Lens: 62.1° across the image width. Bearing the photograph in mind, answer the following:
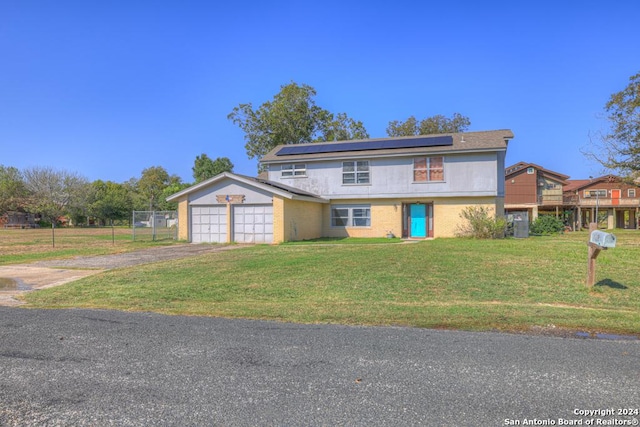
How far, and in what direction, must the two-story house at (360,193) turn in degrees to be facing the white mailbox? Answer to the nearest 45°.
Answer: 0° — it already faces it

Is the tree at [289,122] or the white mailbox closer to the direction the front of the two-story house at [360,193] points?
the white mailbox

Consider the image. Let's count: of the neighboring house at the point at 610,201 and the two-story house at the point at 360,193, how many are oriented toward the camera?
2

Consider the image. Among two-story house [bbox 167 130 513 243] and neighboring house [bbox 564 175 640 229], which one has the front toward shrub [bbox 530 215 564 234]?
the neighboring house

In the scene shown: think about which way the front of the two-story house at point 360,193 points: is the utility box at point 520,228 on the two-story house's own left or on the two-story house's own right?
on the two-story house's own left

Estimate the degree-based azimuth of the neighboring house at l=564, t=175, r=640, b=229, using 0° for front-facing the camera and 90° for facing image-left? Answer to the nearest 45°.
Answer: approximately 0°

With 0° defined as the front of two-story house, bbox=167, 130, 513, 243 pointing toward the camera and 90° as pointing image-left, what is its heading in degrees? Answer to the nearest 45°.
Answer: approximately 0°

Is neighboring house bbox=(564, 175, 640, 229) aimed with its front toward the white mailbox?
yes

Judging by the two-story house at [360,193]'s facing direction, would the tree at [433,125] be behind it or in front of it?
behind
